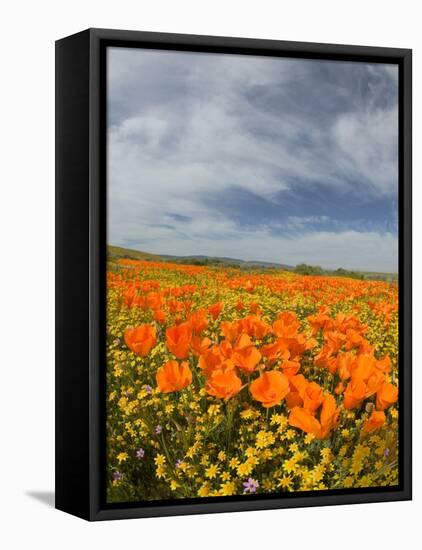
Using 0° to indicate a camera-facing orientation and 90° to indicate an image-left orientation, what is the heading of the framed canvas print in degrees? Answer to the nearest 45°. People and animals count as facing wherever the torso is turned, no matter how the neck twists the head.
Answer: approximately 315°
